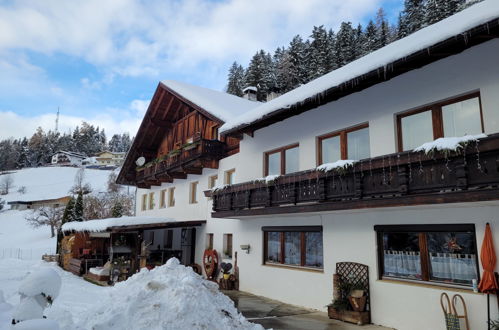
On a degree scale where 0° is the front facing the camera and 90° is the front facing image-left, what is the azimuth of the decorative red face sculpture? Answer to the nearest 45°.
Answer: approximately 45°

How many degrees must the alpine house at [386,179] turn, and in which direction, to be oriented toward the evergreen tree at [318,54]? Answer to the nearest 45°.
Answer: approximately 135° to its right

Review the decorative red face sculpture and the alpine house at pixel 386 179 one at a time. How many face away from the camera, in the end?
0

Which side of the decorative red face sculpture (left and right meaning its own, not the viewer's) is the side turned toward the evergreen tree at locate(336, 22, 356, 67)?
back

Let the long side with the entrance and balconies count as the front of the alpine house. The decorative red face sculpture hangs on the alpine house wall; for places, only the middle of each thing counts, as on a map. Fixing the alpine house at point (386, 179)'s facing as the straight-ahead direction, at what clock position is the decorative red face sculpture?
The decorative red face sculpture is roughly at 3 o'clock from the alpine house.

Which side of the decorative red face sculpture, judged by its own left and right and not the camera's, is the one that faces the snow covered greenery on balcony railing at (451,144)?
left

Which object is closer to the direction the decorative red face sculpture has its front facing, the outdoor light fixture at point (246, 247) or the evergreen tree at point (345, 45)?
the outdoor light fixture

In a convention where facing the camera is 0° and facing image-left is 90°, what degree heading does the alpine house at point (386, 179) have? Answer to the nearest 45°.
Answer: approximately 45°

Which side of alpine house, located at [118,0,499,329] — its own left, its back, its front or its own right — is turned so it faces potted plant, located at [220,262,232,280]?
front
